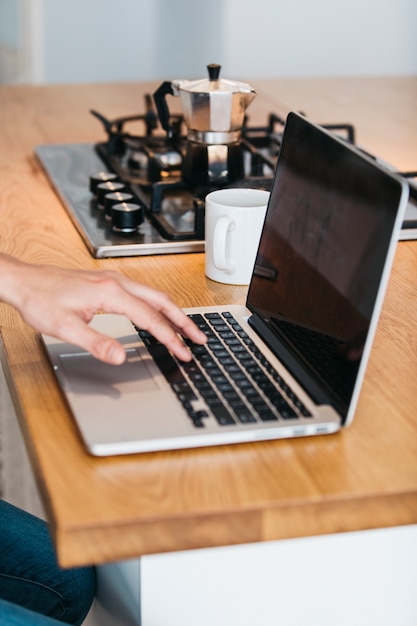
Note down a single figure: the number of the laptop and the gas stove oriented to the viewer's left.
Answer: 2

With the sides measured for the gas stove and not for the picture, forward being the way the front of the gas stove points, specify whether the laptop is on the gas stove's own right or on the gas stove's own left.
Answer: on the gas stove's own left

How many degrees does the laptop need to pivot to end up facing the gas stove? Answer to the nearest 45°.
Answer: approximately 90° to its right

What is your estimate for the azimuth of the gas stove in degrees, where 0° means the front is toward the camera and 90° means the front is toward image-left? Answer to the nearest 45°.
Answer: approximately 90°

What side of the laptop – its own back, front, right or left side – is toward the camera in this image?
left
